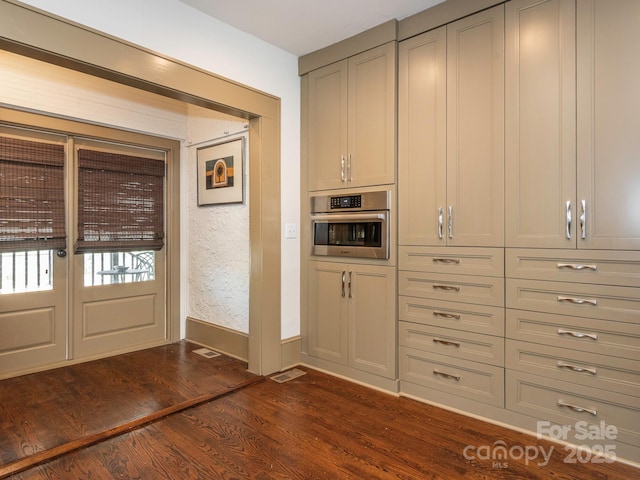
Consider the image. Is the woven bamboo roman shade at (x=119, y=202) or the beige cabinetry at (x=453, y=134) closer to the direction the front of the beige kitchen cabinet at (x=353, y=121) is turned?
the woven bamboo roman shade

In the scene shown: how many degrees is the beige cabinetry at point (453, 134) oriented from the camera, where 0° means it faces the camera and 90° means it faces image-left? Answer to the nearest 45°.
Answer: approximately 45°

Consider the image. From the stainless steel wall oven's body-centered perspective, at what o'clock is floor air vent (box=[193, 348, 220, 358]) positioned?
The floor air vent is roughly at 2 o'clock from the stainless steel wall oven.

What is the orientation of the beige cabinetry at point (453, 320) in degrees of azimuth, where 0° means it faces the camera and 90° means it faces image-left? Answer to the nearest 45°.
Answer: approximately 45°

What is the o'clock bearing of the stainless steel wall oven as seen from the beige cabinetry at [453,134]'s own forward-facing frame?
The stainless steel wall oven is roughly at 2 o'clock from the beige cabinetry.

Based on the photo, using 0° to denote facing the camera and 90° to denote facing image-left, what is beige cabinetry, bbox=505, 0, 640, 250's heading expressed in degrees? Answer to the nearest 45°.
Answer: approximately 0°

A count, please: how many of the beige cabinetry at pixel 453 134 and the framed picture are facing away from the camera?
0
